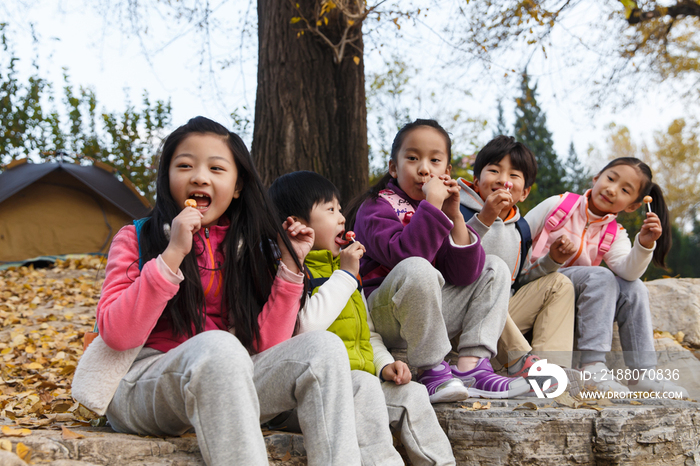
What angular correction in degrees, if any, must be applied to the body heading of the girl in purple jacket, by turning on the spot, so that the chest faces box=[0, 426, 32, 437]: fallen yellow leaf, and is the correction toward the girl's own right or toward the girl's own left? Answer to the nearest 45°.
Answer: approximately 90° to the girl's own right

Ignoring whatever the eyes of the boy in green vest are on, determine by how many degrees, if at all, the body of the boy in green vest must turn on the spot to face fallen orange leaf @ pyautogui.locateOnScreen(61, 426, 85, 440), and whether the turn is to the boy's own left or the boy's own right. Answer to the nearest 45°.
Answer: approximately 90° to the boy's own right

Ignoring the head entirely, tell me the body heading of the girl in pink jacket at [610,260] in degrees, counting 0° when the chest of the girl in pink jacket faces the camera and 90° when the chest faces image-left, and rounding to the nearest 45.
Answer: approximately 0°

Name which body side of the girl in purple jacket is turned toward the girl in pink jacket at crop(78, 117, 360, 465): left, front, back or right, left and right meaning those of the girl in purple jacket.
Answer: right

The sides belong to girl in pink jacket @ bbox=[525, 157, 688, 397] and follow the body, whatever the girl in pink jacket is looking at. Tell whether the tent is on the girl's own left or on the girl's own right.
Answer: on the girl's own right

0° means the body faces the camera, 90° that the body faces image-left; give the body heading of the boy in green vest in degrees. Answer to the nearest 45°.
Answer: approximately 315°

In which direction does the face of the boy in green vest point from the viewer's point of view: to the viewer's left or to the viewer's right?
to the viewer's right
